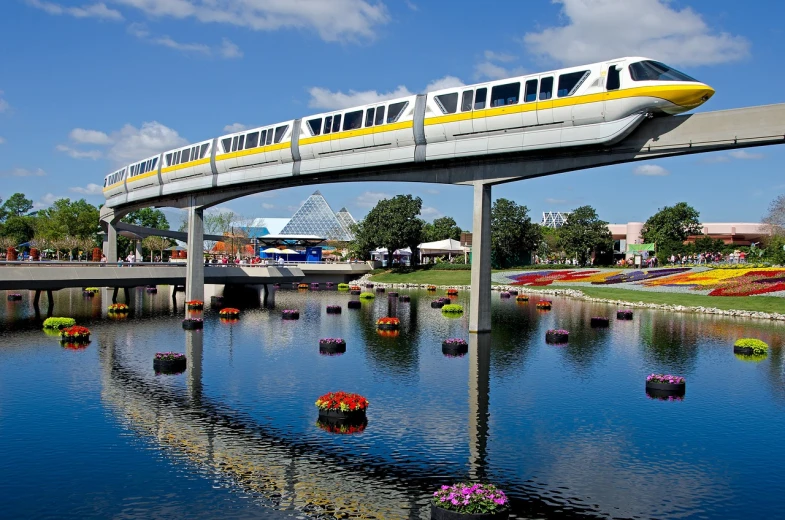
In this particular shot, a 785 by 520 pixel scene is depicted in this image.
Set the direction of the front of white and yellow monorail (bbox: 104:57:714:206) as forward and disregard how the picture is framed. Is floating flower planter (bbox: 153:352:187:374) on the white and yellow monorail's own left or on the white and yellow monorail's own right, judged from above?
on the white and yellow monorail's own right

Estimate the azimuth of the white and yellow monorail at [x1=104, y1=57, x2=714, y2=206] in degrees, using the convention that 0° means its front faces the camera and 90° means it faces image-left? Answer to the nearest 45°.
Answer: approximately 315°

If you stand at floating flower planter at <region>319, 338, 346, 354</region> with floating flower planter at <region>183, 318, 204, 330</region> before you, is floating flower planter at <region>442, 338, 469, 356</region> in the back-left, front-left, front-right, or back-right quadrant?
back-right

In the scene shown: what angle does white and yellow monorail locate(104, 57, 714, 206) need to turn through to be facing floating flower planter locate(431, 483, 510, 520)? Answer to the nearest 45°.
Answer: approximately 45° to its right

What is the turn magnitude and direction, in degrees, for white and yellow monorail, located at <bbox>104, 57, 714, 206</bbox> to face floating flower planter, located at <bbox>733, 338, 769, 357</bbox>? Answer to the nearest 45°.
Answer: approximately 45° to its left

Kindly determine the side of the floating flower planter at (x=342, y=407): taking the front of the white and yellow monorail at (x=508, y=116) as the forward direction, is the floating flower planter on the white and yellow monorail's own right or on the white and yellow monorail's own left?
on the white and yellow monorail's own right

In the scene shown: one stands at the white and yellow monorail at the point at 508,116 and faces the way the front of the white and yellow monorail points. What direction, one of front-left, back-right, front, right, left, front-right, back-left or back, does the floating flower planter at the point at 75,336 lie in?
back-right
